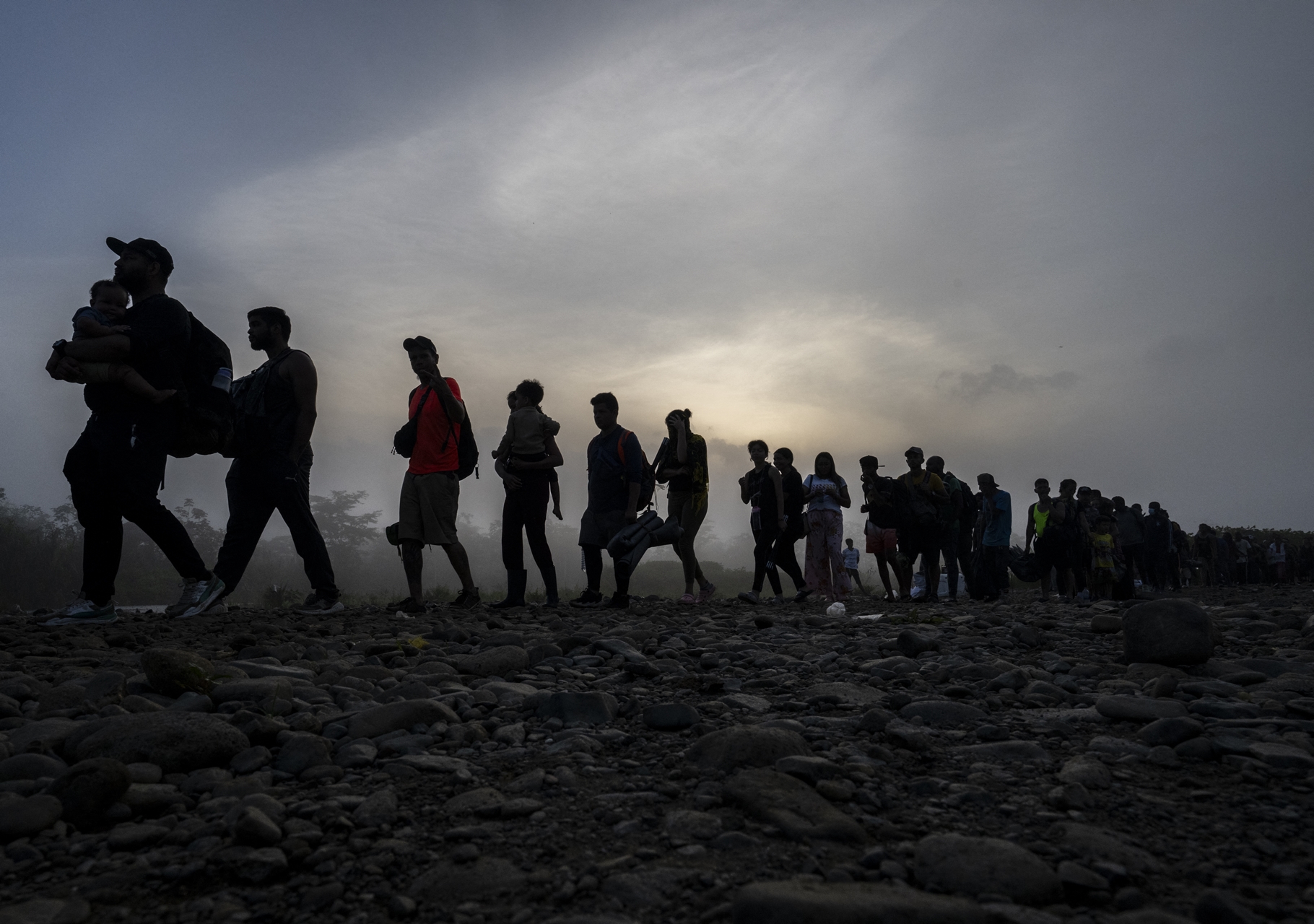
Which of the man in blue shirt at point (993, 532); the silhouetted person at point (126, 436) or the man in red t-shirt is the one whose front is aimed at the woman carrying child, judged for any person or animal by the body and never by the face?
the man in blue shirt

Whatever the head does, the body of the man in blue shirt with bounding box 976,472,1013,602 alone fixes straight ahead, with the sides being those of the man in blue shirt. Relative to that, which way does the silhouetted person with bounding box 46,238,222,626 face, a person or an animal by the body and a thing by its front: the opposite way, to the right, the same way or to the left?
the same way

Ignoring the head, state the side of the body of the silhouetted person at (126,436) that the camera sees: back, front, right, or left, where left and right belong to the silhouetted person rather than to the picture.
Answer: left

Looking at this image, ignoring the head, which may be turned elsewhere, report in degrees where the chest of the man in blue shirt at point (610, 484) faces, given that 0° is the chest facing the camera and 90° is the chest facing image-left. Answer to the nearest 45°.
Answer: approximately 45°

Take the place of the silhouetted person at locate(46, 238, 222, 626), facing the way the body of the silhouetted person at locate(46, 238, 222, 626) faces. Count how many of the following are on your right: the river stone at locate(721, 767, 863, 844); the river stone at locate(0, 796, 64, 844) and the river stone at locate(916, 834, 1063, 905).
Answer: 0

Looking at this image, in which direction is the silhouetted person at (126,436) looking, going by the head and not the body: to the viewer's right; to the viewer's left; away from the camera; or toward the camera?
to the viewer's left

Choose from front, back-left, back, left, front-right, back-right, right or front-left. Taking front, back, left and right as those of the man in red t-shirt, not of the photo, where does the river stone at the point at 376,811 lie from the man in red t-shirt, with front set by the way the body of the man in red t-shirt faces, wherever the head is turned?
front-left

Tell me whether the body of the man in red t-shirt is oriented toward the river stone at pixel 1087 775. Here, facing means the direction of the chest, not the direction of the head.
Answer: no

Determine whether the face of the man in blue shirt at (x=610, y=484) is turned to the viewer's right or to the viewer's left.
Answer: to the viewer's left

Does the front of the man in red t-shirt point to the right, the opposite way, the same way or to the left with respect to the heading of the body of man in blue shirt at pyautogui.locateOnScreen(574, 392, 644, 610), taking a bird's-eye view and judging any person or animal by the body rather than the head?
the same way

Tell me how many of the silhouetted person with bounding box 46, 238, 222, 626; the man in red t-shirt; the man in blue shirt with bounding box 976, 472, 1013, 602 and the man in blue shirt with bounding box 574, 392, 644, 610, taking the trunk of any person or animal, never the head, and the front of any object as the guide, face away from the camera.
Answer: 0

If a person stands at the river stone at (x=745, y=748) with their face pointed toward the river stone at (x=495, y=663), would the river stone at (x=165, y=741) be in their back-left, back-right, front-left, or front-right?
front-left

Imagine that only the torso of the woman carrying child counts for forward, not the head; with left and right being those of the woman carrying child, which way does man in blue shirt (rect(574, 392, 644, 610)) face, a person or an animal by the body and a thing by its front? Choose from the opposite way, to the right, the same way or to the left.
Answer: the same way

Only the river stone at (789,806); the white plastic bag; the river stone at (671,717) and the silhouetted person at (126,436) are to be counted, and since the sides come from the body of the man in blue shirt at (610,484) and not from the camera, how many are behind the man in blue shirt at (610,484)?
1

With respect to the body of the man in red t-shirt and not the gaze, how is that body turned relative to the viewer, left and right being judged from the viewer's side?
facing the viewer and to the left of the viewer
